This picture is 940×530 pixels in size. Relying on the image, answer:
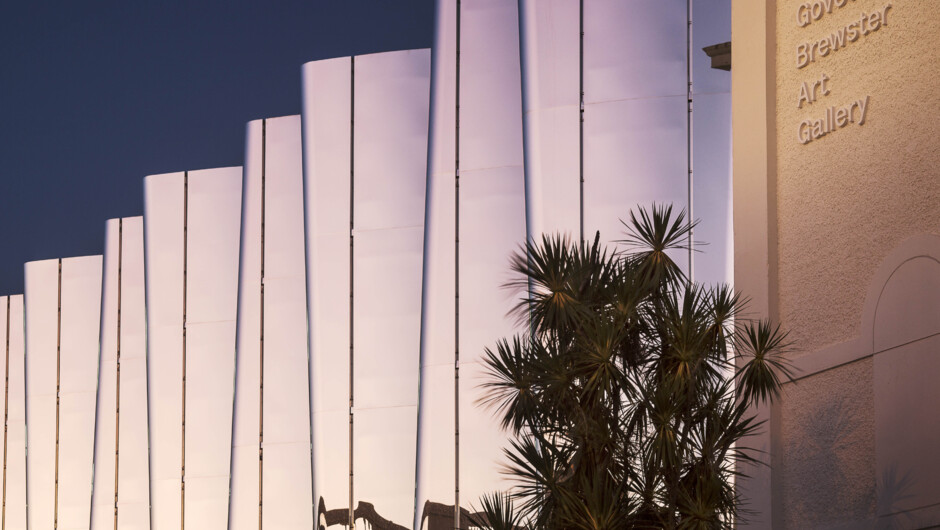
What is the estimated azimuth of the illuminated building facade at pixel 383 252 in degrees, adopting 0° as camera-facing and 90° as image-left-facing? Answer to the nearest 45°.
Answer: approximately 45°
